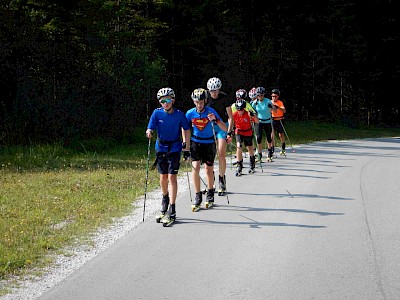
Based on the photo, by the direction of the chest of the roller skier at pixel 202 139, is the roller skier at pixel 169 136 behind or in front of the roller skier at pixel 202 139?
in front

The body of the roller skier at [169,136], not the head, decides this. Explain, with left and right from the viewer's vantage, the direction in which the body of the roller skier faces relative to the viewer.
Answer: facing the viewer

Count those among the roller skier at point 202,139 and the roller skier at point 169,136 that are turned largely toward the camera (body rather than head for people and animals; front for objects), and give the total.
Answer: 2

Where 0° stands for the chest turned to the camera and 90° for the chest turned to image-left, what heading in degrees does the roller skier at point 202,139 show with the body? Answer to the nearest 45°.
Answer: approximately 0°

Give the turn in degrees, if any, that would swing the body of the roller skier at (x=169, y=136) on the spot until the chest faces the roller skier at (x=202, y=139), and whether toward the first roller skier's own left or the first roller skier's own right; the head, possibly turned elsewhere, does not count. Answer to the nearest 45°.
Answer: approximately 135° to the first roller skier's own left

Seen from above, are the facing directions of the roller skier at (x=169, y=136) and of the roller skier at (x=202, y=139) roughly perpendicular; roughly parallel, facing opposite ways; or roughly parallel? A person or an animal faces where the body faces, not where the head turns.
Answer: roughly parallel

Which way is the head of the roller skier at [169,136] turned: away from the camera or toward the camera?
toward the camera
